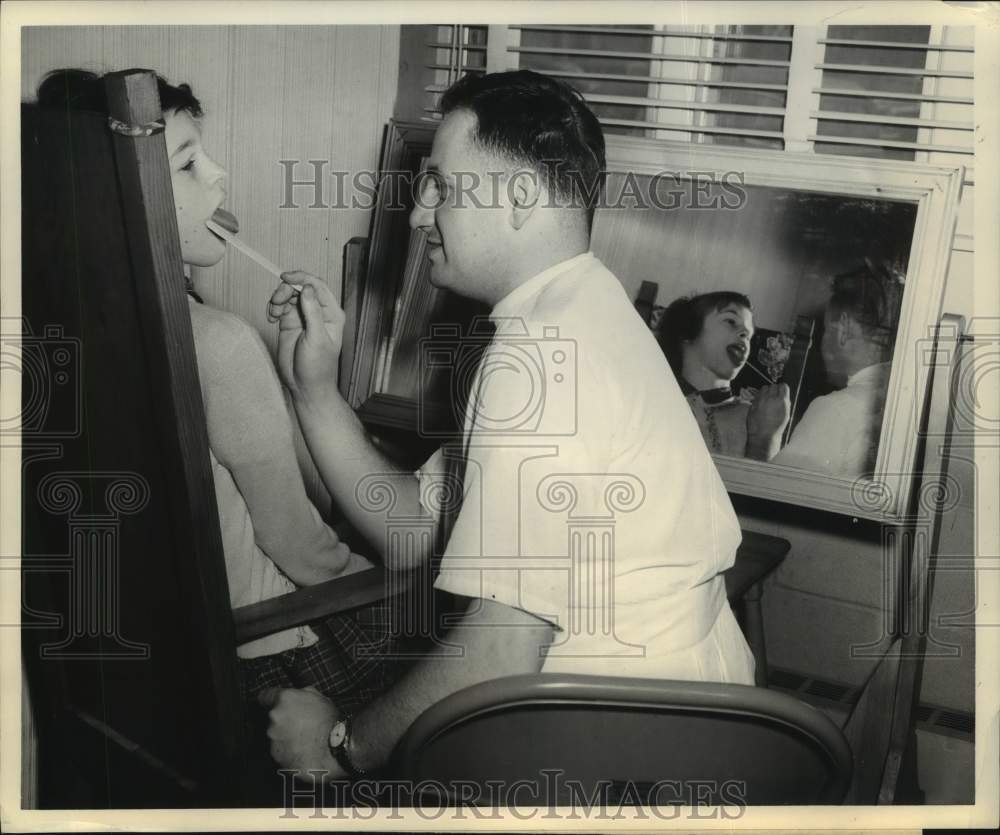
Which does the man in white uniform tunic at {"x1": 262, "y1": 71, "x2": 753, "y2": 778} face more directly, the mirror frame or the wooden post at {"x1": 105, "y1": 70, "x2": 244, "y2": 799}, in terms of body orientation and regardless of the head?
the wooden post

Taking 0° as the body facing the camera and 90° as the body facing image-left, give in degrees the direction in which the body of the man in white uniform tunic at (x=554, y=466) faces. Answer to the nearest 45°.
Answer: approximately 90°

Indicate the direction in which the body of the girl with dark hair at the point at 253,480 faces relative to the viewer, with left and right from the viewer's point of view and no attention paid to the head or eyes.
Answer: facing to the right of the viewer

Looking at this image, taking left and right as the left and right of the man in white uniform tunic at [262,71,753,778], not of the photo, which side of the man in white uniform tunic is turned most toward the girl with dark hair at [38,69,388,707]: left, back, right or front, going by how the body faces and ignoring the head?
front

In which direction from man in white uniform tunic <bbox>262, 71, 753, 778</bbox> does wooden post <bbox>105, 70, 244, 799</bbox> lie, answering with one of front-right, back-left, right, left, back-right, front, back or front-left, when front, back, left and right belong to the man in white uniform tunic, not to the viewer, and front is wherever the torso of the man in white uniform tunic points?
front

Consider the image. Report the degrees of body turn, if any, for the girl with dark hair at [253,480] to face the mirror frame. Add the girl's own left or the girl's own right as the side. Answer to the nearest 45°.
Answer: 0° — they already face it

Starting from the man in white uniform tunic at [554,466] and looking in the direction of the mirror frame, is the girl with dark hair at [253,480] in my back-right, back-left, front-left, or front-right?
back-left

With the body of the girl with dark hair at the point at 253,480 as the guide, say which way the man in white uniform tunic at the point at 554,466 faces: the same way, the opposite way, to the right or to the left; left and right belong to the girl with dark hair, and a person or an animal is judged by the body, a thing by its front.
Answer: the opposite way

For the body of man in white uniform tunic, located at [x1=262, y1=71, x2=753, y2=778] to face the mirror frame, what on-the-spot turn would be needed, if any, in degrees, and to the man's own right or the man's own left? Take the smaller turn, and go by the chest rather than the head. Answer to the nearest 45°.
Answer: approximately 180°

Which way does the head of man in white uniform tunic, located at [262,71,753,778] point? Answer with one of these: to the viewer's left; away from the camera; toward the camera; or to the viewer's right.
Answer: to the viewer's left

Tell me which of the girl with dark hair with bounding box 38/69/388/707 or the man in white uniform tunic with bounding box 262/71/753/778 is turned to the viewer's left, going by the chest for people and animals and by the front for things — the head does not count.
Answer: the man in white uniform tunic

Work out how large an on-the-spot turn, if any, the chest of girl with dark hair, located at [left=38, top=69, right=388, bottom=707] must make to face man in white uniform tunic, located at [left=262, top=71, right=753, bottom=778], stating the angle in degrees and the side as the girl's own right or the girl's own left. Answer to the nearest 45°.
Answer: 0° — they already face them

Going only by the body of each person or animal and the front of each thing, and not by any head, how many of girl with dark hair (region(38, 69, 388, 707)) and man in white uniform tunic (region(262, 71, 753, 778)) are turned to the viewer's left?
1
